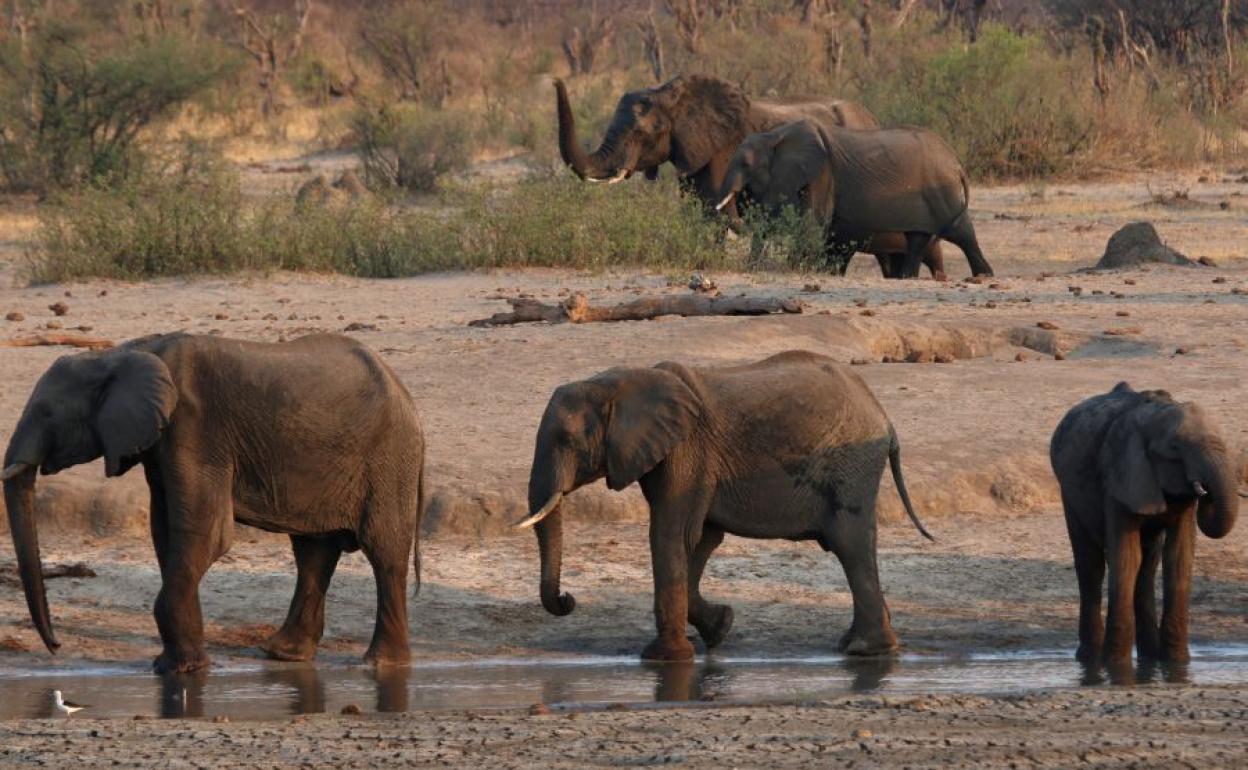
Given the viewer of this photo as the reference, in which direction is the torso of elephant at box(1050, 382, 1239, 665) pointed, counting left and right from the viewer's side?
facing the viewer and to the right of the viewer

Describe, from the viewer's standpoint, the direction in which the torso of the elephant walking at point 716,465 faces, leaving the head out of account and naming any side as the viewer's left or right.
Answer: facing to the left of the viewer

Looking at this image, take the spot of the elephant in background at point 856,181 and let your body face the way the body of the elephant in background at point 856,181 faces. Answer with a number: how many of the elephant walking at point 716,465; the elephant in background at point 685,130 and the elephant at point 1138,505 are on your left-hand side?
2

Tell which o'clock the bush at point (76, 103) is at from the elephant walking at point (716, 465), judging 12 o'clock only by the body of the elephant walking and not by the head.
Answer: The bush is roughly at 2 o'clock from the elephant walking.

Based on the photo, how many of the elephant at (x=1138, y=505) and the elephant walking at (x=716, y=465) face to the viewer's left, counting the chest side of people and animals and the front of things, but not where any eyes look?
1

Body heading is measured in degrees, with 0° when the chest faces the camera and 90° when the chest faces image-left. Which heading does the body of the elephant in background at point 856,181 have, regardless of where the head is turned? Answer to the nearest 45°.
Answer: approximately 90°

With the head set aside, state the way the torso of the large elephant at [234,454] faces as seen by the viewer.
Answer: to the viewer's left

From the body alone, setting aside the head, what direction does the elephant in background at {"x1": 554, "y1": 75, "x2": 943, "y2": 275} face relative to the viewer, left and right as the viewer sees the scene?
facing to the left of the viewer

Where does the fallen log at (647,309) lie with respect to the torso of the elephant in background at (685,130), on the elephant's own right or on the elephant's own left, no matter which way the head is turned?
on the elephant's own left

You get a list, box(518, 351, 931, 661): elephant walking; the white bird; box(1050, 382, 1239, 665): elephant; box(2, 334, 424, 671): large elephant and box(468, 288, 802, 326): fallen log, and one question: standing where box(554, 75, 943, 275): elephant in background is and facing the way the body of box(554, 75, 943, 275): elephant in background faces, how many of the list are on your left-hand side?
5

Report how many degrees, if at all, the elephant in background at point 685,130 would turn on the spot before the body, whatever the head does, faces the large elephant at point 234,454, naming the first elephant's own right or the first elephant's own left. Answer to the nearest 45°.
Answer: approximately 90° to the first elephant's own left

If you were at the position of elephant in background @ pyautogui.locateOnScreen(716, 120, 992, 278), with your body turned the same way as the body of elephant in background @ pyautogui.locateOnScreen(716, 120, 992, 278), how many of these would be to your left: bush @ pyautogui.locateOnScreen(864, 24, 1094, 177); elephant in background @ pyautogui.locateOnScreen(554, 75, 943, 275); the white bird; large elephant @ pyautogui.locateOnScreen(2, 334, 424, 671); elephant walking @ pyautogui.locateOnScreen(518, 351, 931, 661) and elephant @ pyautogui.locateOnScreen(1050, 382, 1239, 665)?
4

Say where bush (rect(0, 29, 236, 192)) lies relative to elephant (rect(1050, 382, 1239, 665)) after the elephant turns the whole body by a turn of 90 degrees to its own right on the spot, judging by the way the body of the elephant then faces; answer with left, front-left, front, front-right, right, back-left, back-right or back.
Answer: right

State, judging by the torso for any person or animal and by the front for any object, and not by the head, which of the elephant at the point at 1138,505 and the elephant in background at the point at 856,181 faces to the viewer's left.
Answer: the elephant in background
